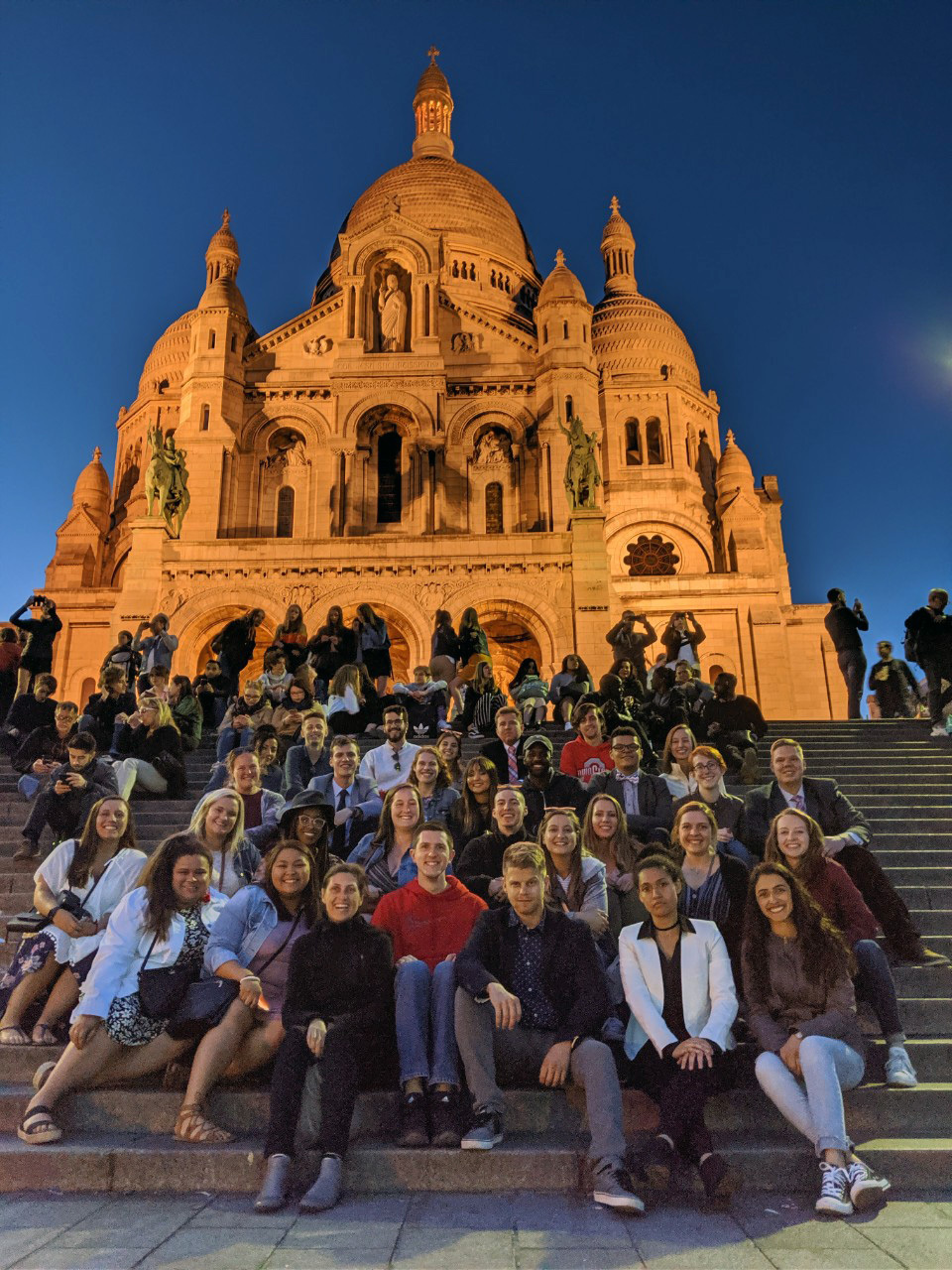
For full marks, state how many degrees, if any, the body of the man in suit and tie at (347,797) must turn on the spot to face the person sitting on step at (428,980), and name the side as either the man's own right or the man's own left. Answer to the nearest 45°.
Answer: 0° — they already face them

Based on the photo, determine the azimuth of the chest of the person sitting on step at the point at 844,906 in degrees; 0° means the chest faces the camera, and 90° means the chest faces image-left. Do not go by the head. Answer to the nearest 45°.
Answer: approximately 0°

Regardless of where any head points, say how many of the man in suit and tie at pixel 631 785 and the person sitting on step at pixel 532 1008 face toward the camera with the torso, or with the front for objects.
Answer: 2

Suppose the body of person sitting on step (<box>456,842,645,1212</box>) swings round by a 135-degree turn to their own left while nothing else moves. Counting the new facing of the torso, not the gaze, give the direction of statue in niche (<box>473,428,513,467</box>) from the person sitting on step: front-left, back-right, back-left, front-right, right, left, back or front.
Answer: front-left

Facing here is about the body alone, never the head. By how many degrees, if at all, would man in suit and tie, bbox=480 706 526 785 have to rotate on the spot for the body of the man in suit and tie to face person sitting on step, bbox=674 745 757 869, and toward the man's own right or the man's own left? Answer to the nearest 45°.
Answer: approximately 45° to the man's own left
